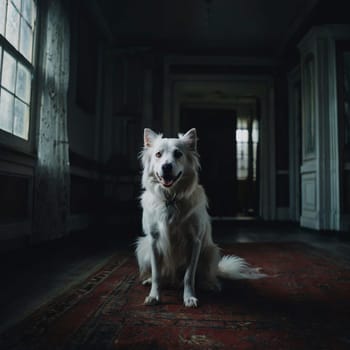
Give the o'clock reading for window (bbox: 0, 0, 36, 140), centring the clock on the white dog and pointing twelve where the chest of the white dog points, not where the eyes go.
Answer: The window is roughly at 4 o'clock from the white dog.

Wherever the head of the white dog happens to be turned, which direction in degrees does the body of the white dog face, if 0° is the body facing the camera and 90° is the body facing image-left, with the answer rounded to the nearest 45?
approximately 0°

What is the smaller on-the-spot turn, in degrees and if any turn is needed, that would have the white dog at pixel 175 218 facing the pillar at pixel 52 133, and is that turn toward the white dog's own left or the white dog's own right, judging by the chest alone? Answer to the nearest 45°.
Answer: approximately 135° to the white dog's own right
